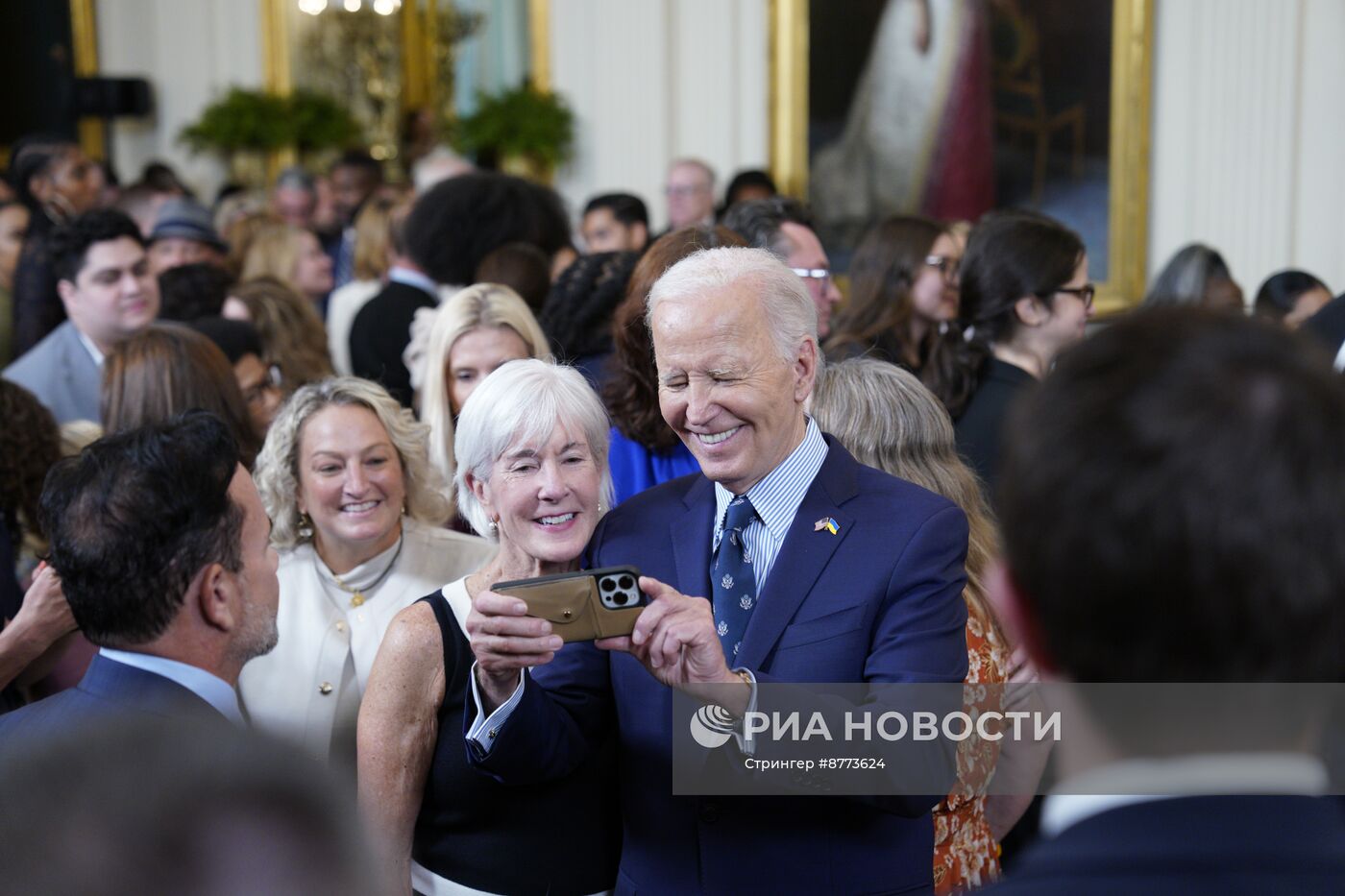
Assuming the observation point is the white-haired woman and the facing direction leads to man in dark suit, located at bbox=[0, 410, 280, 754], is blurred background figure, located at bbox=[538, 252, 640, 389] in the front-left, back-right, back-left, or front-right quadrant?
back-right

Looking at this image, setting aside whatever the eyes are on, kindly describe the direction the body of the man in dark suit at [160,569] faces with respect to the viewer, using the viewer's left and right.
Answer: facing away from the viewer and to the right of the viewer

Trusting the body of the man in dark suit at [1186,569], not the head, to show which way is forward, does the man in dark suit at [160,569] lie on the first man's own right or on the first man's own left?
on the first man's own left

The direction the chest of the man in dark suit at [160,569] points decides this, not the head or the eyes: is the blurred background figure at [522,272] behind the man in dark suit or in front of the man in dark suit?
in front

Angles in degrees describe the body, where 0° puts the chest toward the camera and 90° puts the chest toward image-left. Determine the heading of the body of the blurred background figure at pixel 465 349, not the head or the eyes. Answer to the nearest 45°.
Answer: approximately 0°

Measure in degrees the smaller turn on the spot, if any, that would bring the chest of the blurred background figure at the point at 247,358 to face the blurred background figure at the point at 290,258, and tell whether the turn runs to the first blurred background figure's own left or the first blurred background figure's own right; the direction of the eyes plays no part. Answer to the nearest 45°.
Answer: approximately 135° to the first blurred background figure's own left

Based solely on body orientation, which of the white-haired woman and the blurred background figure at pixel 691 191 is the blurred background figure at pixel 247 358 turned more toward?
the white-haired woman

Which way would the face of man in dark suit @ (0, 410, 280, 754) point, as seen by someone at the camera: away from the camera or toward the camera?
away from the camera

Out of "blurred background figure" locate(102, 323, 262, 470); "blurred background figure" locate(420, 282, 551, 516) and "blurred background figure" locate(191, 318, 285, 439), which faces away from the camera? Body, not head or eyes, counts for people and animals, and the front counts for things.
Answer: "blurred background figure" locate(102, 323, 262, 470)

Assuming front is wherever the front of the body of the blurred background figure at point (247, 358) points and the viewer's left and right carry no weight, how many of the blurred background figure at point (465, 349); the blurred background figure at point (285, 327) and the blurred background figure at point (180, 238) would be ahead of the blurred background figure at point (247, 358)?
1

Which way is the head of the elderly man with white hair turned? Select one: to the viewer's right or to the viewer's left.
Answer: to the viewer's left
